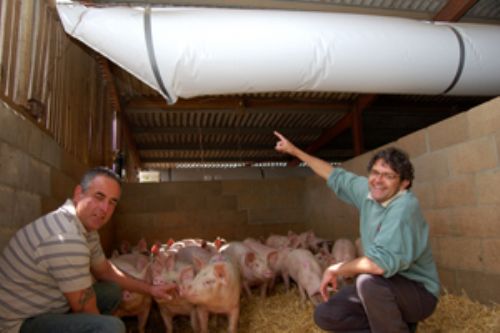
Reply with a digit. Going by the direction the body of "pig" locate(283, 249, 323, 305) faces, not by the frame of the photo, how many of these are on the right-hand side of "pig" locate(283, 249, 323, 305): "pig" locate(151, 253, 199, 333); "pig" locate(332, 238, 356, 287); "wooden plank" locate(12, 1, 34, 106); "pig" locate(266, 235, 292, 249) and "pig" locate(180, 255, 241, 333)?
3

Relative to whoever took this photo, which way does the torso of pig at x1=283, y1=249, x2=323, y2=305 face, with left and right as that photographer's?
facing the viewer and to the right of the viewer

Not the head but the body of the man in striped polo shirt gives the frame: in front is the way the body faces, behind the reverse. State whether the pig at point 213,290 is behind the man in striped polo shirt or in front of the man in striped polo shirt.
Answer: in front

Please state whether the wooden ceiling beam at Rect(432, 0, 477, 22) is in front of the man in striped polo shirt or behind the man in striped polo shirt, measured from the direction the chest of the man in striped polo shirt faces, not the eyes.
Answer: in front

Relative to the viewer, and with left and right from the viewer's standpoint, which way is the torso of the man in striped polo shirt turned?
facing to the right of the viewer

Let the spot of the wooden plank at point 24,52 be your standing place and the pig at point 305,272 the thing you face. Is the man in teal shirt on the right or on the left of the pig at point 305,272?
right

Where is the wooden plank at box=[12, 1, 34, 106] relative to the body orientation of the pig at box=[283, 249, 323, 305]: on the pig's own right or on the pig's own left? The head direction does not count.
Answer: on the pig's own right
